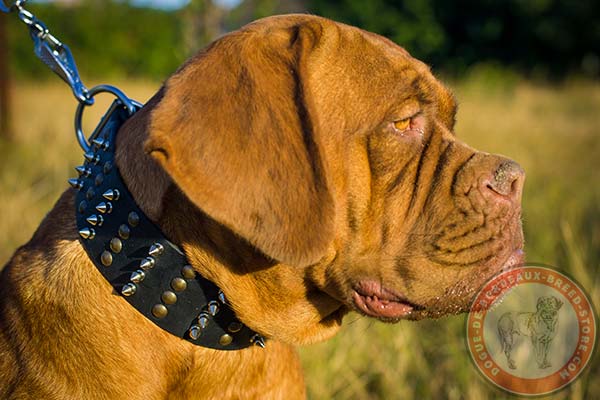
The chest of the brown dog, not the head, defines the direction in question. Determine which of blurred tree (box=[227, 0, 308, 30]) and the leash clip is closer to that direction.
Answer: the blurred tree

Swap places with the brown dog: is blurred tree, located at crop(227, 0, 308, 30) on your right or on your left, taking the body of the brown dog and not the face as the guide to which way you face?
on your left

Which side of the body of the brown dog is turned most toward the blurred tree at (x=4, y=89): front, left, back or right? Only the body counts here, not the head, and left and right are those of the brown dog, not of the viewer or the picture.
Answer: left

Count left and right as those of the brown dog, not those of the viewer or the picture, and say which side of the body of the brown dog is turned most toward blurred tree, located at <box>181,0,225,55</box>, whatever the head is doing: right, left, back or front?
left

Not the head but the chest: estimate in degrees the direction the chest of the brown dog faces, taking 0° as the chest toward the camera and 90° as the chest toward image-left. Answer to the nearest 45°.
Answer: approximately 270°

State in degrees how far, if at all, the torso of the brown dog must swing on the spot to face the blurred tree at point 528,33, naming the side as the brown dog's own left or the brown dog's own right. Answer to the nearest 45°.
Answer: approximately 45° to the brown dog's own left
